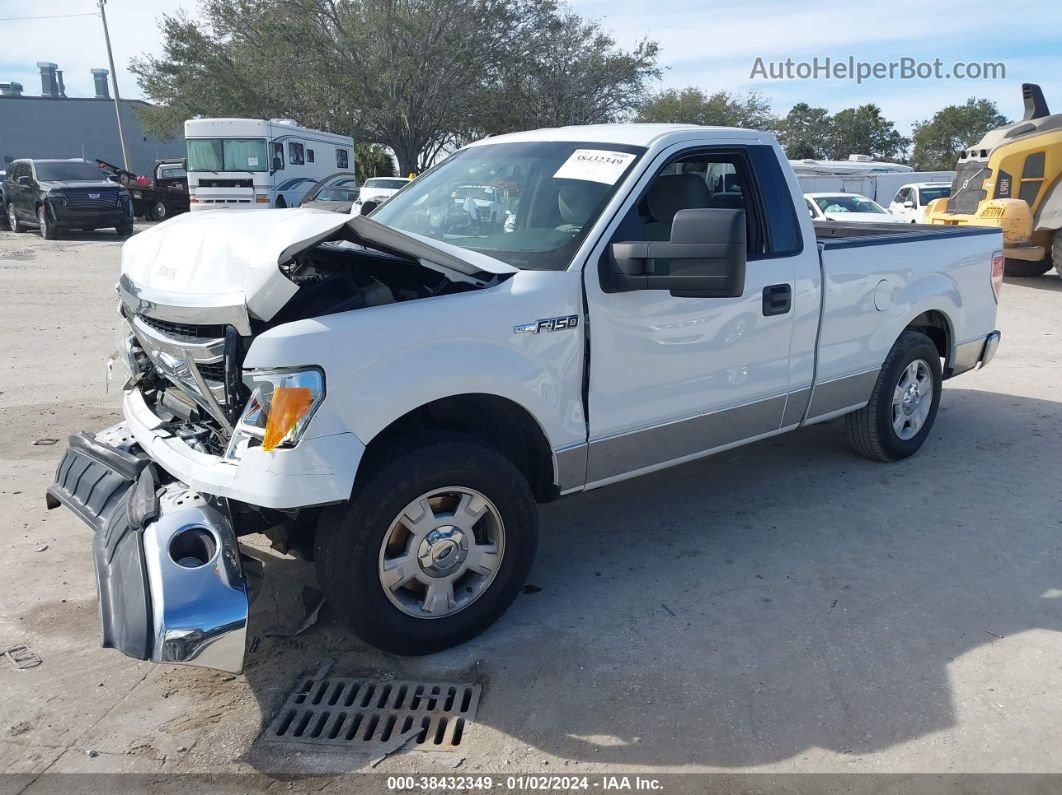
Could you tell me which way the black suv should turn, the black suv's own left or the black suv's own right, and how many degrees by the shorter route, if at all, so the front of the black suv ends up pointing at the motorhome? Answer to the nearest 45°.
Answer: approximately 90° to the black suv's own left

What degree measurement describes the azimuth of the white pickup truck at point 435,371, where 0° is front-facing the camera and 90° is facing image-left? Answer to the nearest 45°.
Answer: approximately 45°

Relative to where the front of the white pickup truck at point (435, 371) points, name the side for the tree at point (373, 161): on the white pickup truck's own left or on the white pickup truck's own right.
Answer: on the white pickup truck's own right

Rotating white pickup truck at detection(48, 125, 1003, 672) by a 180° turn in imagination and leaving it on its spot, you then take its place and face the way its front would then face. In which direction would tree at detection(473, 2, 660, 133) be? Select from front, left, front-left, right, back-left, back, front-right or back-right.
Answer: front-left

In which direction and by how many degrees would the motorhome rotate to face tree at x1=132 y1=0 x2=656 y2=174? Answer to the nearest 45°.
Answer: approximately 180°
